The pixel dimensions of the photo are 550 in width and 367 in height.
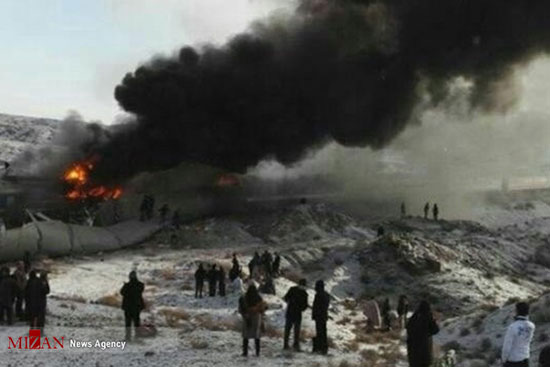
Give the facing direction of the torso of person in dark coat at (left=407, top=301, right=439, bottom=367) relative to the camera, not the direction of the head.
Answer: away from the camera

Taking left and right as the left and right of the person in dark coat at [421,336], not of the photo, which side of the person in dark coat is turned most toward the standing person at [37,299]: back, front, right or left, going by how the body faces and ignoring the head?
left

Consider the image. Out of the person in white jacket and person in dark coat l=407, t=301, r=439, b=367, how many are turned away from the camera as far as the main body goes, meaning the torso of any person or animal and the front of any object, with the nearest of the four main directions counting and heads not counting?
2

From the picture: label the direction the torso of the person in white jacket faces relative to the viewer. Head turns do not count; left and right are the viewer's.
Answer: facing away from the viewer

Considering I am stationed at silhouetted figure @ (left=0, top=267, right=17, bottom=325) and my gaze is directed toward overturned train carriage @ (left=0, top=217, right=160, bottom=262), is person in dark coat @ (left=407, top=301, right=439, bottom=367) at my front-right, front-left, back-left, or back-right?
back-right

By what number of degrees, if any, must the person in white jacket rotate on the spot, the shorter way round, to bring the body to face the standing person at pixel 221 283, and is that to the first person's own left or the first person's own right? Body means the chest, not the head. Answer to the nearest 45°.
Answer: approximately 45° to the first person's own left

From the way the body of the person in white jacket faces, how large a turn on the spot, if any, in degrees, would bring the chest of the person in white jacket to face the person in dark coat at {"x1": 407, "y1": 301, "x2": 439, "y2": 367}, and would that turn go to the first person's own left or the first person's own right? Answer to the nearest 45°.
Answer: approximately 45° to the first person's own left

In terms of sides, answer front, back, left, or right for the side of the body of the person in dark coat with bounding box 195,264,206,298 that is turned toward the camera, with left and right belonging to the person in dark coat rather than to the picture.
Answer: back

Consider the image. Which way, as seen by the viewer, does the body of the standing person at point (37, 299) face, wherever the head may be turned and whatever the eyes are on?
away from the camera

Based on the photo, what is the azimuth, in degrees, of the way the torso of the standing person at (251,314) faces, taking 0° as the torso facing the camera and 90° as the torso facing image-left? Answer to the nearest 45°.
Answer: approximately 180°
